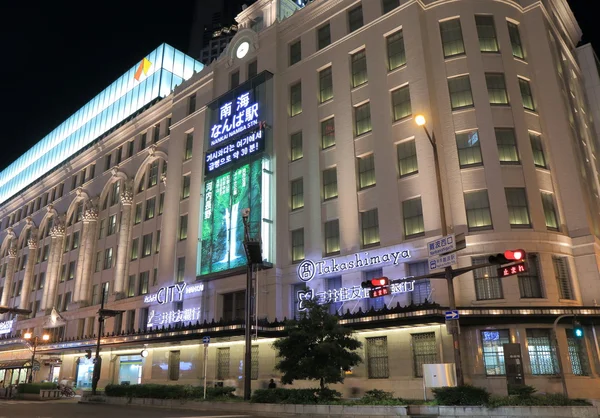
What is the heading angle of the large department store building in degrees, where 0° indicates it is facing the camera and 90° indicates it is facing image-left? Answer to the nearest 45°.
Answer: approximately 45°

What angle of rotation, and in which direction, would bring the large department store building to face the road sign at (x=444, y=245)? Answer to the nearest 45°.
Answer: approximately 45° to its left

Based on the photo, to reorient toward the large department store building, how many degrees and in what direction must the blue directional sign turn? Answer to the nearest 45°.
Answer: approximately 180°

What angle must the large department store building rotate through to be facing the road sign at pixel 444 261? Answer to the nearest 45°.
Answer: approximately 45° to its left
